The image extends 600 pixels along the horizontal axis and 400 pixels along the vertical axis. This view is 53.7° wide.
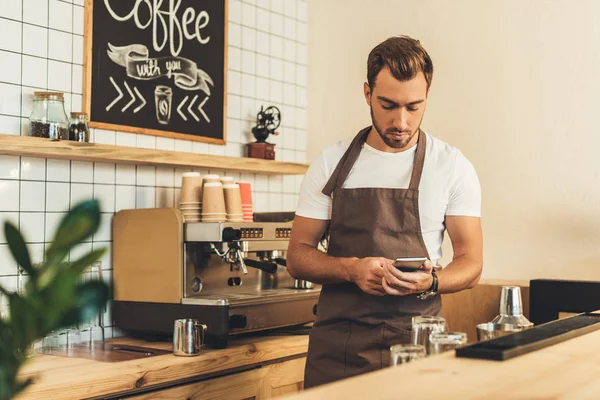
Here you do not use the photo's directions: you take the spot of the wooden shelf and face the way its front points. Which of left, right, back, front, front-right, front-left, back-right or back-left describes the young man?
front

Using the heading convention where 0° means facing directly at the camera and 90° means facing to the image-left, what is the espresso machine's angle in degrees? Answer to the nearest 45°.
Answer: approximately 315°

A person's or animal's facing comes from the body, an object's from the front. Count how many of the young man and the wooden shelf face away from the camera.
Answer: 0

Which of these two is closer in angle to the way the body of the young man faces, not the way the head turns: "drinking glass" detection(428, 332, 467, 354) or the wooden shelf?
the drinking glass

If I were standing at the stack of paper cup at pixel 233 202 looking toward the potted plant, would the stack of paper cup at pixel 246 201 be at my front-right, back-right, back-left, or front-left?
back-left

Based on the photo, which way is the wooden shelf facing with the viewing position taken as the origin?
facing the viewer and to the right of the viewer

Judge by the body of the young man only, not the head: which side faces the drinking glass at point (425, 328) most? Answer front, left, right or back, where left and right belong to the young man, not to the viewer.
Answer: front

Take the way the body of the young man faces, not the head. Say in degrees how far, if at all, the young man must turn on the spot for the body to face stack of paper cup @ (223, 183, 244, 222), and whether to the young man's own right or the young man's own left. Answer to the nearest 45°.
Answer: approximately 135° to the young man's own right

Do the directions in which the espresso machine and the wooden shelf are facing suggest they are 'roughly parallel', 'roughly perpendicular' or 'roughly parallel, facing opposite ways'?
roughly parallel

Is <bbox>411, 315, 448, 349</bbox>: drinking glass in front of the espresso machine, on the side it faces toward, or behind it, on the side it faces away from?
in front

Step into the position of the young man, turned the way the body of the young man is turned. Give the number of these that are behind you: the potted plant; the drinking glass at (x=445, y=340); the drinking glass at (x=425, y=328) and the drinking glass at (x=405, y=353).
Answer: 0

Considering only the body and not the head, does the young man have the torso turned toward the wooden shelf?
no

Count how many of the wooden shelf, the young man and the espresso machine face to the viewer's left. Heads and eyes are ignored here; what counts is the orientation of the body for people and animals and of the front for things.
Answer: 0

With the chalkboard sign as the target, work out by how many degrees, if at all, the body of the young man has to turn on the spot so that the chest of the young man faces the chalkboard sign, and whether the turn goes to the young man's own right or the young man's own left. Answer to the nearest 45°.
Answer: approximately 135° to the young man's own right

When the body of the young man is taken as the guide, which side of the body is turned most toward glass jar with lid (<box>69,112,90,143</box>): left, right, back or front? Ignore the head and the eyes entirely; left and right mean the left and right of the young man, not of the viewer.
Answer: right

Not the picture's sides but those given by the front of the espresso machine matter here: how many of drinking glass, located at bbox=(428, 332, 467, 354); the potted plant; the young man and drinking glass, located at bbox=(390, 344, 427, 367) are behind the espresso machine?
0

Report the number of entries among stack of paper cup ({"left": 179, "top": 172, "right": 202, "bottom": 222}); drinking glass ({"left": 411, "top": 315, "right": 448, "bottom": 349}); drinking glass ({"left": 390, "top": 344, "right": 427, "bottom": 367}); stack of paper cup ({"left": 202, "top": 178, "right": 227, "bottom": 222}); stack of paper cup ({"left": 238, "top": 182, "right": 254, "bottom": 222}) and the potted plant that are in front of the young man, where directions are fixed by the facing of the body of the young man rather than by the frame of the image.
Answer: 3

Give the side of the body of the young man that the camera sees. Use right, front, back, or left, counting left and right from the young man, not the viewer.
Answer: front

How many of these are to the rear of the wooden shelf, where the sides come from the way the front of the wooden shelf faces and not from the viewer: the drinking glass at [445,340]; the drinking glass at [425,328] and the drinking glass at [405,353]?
0
